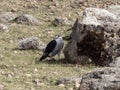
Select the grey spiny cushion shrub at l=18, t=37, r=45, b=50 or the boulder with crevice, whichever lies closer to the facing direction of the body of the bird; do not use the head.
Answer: the boulder with crevice

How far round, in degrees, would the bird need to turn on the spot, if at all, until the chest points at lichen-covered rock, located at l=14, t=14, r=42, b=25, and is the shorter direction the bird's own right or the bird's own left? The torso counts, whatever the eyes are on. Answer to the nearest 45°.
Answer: approximately 90° to the bird's own left

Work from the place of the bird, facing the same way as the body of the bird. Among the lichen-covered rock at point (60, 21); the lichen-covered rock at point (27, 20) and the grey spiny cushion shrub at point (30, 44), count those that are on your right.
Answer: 0

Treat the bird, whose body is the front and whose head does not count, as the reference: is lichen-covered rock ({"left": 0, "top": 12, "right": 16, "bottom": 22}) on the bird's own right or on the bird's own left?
on the bird's own left

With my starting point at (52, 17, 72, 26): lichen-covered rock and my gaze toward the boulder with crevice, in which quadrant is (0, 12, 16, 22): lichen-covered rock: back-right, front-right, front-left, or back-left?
back-right

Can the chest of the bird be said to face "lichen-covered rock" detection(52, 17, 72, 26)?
no

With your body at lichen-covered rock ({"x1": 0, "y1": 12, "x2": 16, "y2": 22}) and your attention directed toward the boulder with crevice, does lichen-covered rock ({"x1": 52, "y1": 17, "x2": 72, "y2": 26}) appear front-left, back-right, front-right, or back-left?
front-left

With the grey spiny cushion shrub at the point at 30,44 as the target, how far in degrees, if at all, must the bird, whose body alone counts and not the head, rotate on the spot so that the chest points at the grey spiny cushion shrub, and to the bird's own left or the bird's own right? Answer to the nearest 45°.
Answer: approximately 135° to the bird's own left

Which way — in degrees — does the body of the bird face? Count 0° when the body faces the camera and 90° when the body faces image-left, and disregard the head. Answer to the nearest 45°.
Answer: approximately 270°

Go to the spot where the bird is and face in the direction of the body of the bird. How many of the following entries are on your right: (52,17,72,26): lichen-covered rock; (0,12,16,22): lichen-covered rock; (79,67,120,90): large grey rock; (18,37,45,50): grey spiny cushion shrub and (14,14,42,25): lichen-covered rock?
1
